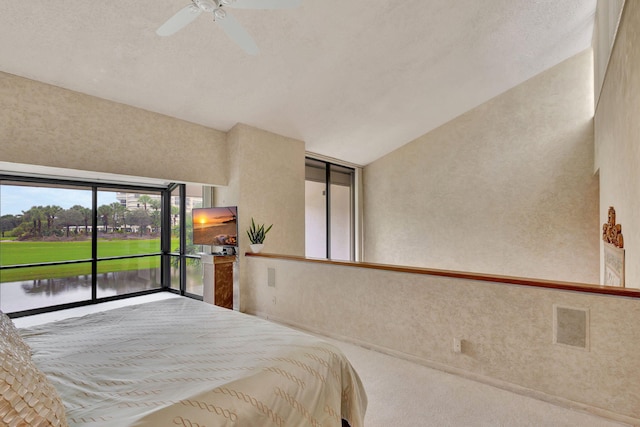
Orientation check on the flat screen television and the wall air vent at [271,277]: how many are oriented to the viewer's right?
0

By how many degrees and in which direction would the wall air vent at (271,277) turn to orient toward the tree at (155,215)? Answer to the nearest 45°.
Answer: approximately 90° to its right

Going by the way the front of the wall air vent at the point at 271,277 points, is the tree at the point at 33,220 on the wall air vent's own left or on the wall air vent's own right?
on the wall air vent's own right

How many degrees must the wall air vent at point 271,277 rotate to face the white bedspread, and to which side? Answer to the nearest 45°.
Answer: approximately 45° to its left

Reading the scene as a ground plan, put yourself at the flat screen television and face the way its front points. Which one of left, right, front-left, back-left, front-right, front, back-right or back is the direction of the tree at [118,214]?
right

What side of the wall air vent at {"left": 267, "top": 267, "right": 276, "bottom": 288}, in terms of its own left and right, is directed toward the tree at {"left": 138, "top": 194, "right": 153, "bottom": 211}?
right

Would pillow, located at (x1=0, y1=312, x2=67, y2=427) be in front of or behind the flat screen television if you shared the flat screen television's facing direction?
in front

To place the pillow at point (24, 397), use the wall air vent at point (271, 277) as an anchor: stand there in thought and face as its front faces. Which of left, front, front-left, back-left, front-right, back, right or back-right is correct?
front-left

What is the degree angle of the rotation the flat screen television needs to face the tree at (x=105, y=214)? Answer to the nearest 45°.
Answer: approximately 90° to its right

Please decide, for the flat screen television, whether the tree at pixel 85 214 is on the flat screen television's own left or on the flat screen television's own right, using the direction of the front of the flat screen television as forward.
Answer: on the flat screen television's own right
